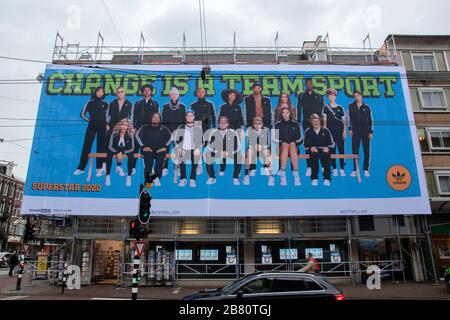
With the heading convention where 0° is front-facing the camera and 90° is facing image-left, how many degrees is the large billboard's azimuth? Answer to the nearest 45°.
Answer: approximately 0°

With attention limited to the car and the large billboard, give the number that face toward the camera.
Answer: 1

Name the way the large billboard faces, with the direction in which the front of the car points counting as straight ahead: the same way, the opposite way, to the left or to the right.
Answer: to the left

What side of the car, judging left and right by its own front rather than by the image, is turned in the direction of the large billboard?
right

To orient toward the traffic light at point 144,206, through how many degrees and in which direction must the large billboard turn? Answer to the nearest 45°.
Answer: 0° — it already faces it

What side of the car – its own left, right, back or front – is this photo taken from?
left

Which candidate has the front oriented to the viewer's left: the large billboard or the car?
the car

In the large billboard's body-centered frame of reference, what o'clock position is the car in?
The car is roughly at 12 o'clock from the large billboard.

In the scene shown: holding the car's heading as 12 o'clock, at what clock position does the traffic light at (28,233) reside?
The traffic light is roughly at 1 o'clock from the car.
